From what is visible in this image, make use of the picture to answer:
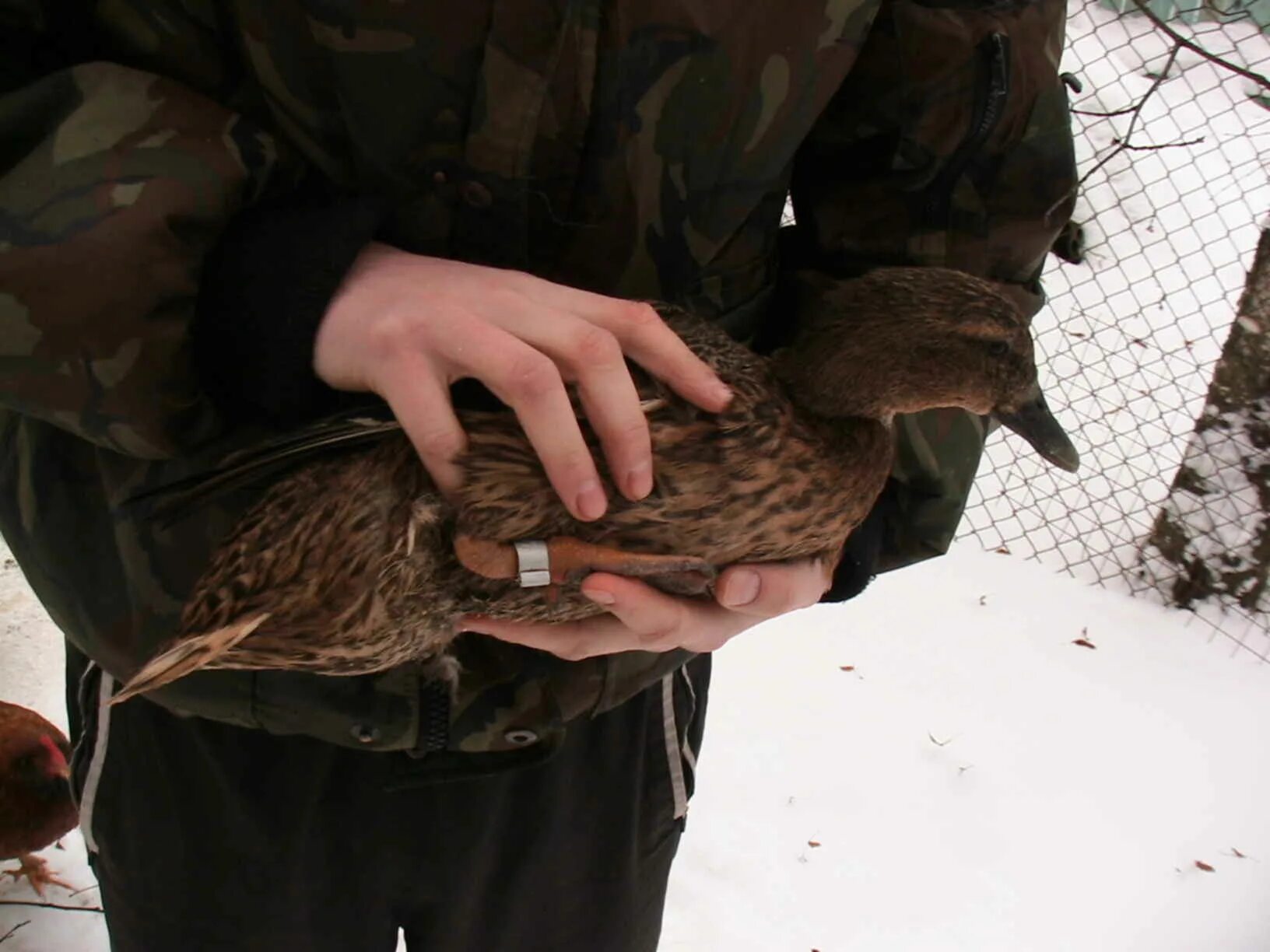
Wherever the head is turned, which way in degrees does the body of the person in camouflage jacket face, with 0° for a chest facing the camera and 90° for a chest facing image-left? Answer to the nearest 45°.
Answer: approximately 0°

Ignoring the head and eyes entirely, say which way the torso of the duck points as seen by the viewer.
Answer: to the viewer's right

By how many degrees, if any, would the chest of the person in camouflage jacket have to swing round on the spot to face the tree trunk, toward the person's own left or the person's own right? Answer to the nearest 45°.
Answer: approximately 135° to the person's own left
